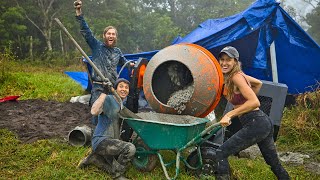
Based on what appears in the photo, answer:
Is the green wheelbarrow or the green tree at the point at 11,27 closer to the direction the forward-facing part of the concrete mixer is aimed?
the green wheelbarrow

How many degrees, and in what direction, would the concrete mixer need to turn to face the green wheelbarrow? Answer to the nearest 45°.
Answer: approximately 45° to its left

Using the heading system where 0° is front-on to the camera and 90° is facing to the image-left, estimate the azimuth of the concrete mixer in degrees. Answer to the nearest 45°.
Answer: approximately 45°

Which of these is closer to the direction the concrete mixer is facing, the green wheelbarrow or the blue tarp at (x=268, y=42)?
the green wheelbarrow

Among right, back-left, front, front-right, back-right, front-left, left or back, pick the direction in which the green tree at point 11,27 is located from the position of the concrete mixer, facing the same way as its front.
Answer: right

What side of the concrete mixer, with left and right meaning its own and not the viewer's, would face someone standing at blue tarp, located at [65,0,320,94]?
back

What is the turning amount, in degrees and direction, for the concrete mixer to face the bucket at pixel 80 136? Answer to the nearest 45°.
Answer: approximately 45° to its right
